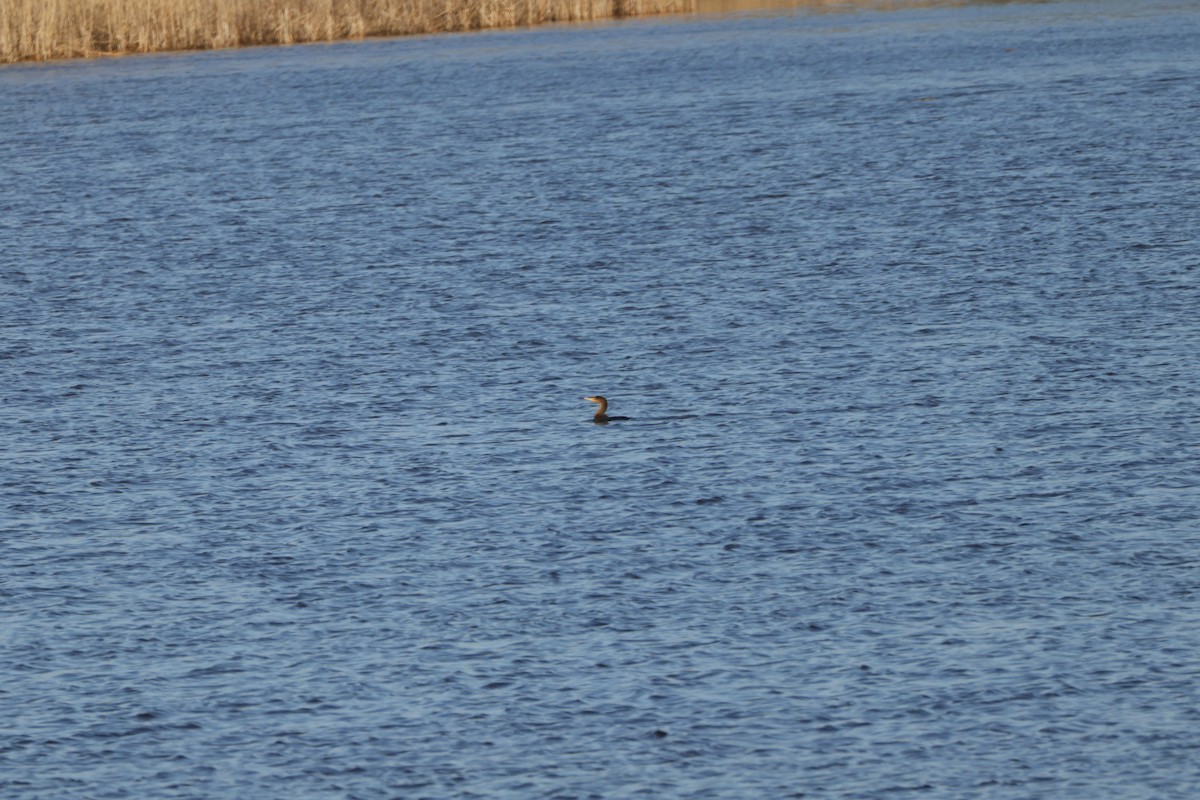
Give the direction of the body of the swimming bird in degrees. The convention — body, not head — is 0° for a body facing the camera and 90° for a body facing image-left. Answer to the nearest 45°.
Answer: approximately 90°
